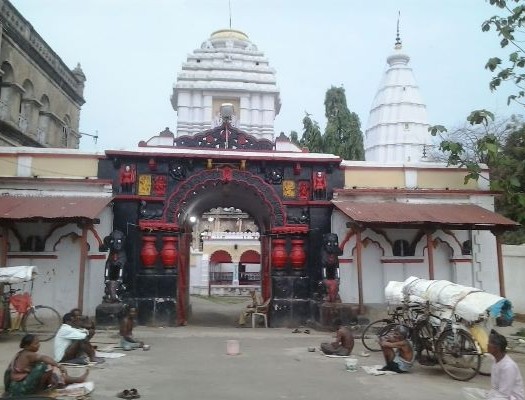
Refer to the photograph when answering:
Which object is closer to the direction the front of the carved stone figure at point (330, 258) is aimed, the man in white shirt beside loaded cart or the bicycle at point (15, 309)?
the man in white shirt beside loaded cart

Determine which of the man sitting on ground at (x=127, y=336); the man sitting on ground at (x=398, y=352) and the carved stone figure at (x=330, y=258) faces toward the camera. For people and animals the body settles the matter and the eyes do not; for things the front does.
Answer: the carved stone figure

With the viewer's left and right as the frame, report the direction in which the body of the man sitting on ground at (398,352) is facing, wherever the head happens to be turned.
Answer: facing to the left of the viewer

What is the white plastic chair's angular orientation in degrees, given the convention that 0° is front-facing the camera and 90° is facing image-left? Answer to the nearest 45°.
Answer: approximately 90°

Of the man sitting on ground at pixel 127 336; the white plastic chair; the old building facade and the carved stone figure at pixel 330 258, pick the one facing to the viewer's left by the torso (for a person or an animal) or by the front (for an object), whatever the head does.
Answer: the white plastic chair

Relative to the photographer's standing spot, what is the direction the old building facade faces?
facing the viewer and to the right of the viewer

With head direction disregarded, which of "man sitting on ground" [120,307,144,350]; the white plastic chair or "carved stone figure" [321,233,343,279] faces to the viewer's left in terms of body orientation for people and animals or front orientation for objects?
the white plastic chair

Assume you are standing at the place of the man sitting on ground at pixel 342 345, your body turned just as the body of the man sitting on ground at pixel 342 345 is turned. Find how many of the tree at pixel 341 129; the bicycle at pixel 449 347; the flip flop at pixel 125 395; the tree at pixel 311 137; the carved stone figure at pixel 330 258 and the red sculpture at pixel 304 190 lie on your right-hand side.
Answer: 4

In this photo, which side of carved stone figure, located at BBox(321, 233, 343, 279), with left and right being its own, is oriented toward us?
front

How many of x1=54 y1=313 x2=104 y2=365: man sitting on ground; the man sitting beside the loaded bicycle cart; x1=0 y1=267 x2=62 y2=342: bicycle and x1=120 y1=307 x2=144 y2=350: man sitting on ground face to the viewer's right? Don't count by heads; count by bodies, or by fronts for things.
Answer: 3

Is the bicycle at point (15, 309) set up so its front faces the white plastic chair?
yes

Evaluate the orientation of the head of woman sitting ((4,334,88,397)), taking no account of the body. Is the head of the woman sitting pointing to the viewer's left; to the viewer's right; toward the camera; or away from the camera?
to the viewer's right

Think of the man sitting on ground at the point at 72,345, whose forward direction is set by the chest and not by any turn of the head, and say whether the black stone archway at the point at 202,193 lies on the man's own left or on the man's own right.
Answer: on the man's own left

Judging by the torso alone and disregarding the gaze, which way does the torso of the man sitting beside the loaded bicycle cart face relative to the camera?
to the viewer's left
